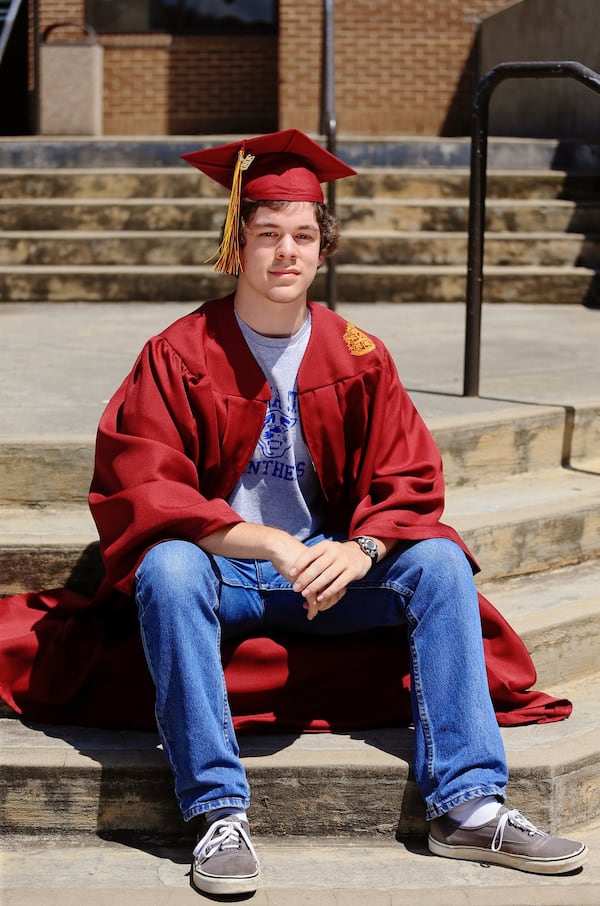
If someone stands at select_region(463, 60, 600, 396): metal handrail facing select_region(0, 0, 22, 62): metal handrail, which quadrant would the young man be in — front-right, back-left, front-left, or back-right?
back-left

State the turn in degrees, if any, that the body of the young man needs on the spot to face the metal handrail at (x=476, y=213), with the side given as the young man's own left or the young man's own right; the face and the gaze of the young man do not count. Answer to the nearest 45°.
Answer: approximately 180°

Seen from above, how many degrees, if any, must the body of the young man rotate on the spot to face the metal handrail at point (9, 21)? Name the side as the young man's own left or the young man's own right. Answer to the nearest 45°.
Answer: approximately 180°

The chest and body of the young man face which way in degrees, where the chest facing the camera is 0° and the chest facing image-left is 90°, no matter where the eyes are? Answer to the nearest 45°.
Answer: approximately 0°

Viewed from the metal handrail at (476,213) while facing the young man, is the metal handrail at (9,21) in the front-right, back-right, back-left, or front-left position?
back-right
